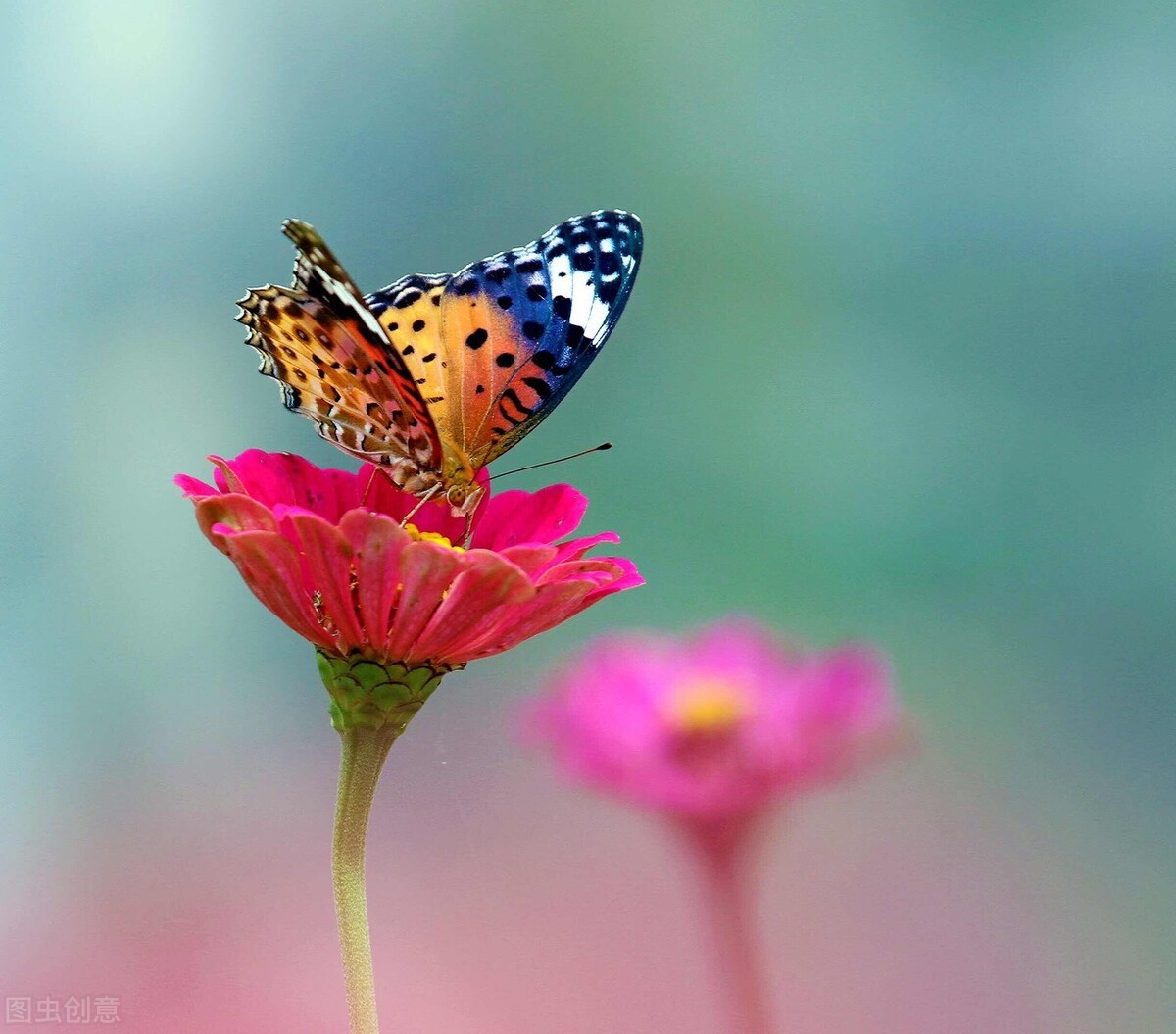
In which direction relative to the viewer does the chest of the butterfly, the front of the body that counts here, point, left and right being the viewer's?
facing the viewer and to the right of the viewer
